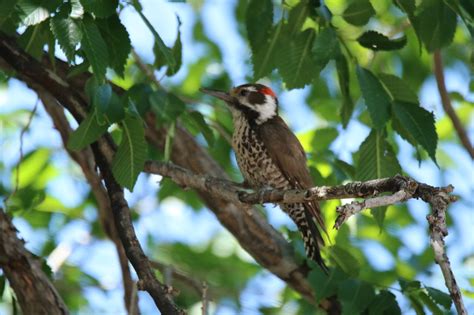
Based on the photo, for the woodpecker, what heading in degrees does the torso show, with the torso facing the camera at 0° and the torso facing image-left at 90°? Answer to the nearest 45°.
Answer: approximately 90°

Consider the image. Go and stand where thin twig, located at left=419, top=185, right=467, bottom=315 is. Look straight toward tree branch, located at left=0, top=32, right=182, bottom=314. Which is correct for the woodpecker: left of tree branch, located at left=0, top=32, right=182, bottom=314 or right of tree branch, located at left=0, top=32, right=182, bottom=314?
right

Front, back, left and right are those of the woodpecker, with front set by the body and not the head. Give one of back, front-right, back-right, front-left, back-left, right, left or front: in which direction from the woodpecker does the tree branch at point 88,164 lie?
front

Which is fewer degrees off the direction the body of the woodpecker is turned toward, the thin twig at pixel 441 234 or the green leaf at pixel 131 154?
the green leaf

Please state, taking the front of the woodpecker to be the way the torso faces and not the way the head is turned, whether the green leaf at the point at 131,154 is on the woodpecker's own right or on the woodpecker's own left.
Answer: on the woodpecker's own right
